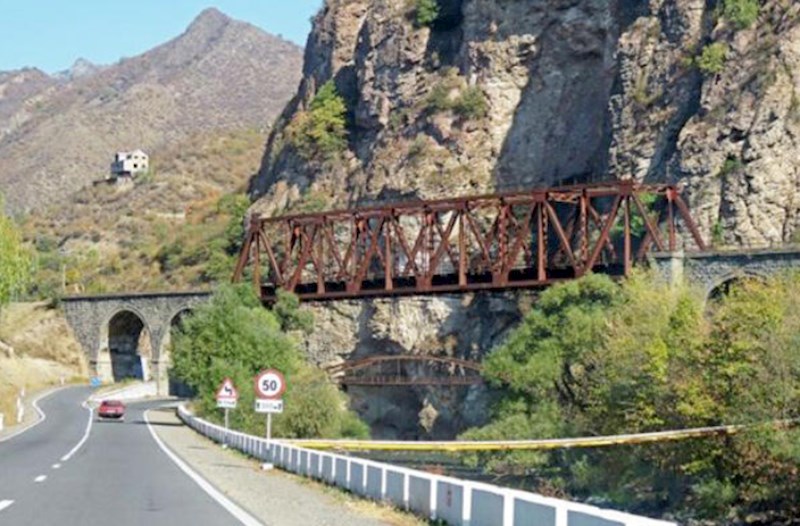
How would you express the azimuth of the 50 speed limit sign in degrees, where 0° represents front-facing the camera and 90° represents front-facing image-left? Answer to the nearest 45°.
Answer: approximately 0°

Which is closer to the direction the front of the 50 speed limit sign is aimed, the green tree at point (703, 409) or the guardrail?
the guardrail

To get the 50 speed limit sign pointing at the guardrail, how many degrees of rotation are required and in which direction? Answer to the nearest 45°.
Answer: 0° — it already faces it

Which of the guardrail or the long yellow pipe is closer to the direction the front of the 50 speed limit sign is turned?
the guardrail

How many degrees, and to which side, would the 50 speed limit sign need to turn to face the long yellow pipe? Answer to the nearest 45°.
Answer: approximately 90° to its left

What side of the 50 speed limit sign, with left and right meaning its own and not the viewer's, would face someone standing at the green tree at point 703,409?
left
